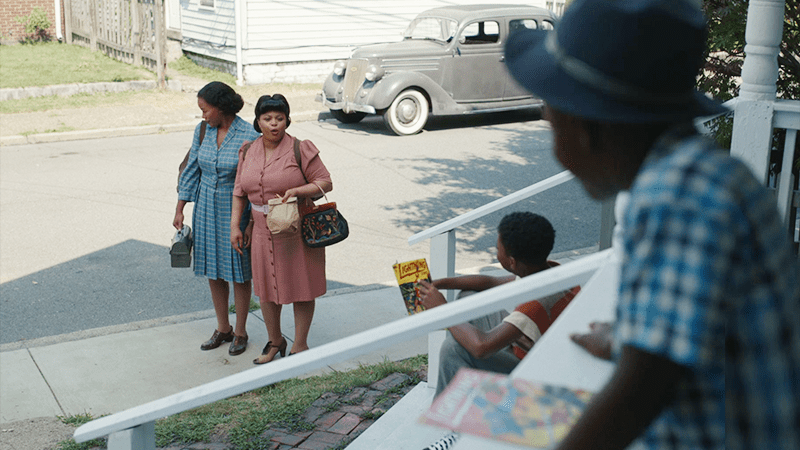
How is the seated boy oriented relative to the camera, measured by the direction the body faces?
to the viewer's left

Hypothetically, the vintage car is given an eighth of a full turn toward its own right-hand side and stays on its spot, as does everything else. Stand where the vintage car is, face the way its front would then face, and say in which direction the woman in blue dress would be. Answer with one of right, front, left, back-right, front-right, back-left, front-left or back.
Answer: left

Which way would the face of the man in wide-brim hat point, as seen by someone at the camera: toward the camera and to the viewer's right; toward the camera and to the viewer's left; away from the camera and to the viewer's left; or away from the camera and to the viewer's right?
away from the camera and to the viewer's left

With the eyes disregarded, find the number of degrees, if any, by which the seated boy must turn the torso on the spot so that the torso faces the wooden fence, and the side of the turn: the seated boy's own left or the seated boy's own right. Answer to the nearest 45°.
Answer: approximately 45° to the seated boy's own right

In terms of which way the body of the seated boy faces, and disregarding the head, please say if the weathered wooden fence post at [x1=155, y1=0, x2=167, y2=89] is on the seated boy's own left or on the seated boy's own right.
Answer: on the seated boy's own right

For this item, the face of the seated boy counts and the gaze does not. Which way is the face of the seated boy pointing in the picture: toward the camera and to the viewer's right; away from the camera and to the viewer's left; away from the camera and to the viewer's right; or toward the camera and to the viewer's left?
away from the camera and to the viewer's left
